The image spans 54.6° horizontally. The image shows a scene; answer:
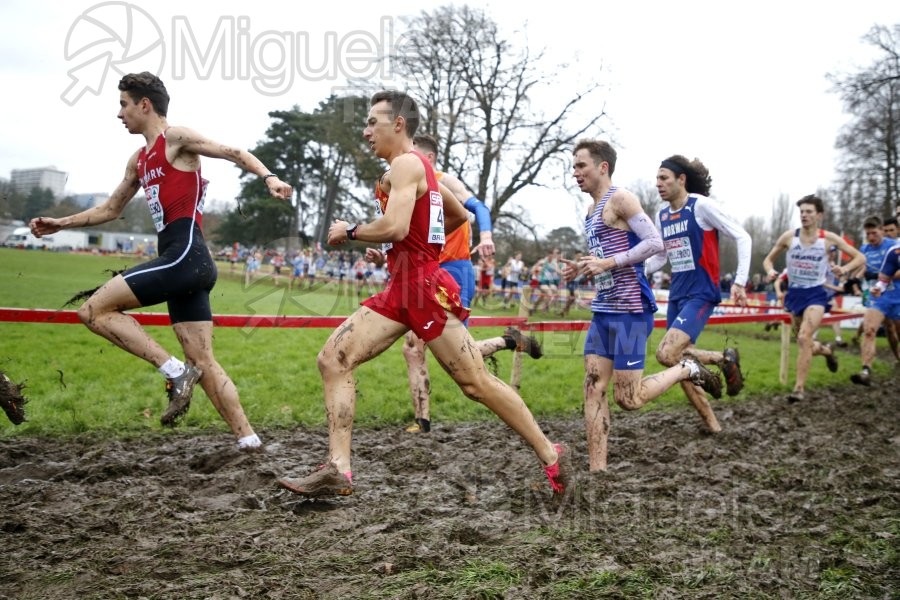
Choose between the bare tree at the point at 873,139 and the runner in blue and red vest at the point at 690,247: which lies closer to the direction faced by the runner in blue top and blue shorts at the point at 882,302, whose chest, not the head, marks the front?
the runner in blue and red vest

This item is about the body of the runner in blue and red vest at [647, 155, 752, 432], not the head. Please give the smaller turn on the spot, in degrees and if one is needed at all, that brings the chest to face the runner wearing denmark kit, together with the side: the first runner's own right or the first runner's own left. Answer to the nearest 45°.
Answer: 0° — they already face them

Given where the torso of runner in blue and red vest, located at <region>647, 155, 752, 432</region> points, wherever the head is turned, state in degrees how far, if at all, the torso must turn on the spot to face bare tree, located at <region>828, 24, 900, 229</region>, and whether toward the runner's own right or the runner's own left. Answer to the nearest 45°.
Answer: approximately 135° to the runner's own right

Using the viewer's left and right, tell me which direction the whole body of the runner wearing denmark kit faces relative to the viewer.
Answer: facing to the left of the viewer

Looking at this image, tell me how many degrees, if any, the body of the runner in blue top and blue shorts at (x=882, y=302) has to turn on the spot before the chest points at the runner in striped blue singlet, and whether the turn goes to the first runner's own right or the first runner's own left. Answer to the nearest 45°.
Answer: approximately 45° to the first runner's own left

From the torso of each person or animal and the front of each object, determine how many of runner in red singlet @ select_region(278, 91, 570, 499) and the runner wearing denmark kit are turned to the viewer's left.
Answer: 2

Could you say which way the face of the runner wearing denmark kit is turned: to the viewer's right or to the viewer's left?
to the viewer's left

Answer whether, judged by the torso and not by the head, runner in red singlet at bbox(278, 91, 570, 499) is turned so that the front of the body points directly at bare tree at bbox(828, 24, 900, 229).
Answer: no

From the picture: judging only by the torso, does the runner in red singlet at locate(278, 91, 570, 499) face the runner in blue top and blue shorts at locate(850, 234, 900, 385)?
no

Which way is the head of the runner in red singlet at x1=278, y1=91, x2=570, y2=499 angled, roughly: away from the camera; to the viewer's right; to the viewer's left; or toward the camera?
to the viewer's left

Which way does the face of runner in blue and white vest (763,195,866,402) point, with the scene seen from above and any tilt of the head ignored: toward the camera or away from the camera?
toward the camera

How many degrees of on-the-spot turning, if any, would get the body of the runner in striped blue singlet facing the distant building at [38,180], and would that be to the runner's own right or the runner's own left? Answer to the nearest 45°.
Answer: approximately 45° to the runner's own right

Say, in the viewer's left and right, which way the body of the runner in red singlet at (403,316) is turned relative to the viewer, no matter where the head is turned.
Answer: facing to the left of the viewer

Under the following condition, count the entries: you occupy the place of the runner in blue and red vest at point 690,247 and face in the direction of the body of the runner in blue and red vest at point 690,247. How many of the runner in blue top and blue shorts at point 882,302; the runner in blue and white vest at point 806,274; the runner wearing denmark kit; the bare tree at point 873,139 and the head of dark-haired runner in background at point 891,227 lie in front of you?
1

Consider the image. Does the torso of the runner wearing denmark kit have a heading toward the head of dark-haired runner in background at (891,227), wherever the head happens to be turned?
no

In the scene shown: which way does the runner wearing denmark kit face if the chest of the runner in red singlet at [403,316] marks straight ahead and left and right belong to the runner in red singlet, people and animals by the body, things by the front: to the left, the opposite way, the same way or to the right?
the same way

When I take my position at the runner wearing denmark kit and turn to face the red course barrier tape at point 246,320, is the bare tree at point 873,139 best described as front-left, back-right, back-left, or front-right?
front-right
